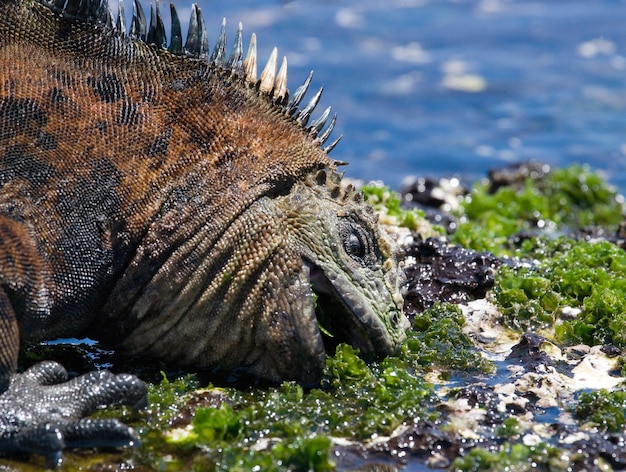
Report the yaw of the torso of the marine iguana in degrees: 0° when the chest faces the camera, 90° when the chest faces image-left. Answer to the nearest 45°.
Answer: approximately 270°
